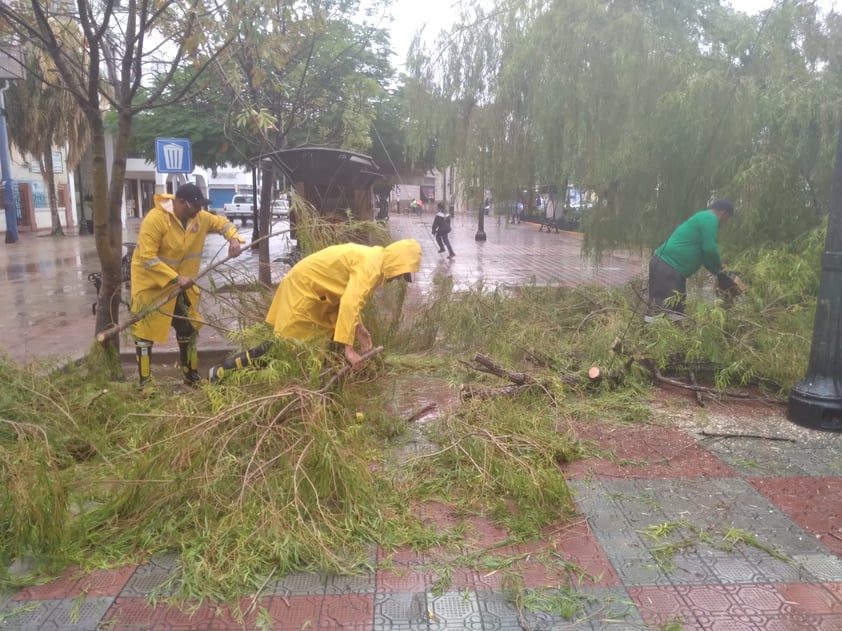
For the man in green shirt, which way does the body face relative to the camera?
to the viewer's right

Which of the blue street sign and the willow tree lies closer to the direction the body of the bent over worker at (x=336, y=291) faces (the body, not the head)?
the willow tree

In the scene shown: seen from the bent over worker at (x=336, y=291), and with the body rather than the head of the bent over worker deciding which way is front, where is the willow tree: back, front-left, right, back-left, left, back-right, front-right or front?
front-left

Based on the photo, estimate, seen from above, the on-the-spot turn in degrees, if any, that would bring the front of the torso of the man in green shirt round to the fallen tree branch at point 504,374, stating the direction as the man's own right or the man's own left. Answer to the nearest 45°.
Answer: approximately 135° to the man's own right

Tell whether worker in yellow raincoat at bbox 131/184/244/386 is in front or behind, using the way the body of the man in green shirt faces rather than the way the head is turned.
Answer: behind

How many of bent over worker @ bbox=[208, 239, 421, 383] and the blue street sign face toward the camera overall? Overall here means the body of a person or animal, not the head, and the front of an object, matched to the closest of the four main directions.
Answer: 1

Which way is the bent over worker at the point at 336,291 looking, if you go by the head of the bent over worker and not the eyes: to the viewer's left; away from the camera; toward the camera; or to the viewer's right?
to the viewer's right

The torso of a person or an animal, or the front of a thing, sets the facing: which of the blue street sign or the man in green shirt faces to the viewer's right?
the man in green shirt

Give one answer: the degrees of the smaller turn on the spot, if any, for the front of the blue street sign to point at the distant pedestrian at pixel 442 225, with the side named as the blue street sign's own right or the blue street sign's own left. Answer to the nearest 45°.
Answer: approximately 135° to the blue street sign's own left

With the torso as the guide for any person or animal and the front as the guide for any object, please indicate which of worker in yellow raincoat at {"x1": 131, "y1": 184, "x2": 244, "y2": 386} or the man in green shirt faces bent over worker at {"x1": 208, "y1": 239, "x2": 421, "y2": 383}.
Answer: the worker in yellow raincoat

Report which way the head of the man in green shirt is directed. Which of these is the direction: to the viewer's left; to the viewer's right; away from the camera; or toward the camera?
to the viewer's right

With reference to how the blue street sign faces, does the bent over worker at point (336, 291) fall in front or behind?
in front

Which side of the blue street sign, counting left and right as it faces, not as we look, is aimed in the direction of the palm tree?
back

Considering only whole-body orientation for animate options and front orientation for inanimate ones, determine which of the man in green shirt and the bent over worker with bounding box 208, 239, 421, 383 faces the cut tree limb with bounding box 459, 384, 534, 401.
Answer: the bent over worker

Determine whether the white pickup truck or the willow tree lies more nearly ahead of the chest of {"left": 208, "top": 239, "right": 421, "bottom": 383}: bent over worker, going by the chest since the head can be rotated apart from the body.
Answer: the willow tree

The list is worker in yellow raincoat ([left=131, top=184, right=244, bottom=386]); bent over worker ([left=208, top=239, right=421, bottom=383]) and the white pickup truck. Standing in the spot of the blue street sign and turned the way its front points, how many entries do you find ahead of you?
2

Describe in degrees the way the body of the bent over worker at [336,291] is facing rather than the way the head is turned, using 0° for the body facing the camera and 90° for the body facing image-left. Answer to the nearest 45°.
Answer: approximately 270°

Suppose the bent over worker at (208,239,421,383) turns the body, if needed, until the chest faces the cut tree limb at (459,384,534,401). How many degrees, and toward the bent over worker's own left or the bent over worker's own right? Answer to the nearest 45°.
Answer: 0° — they already face it

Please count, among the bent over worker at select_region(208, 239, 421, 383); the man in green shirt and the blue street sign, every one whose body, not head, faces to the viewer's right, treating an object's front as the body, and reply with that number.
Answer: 2
